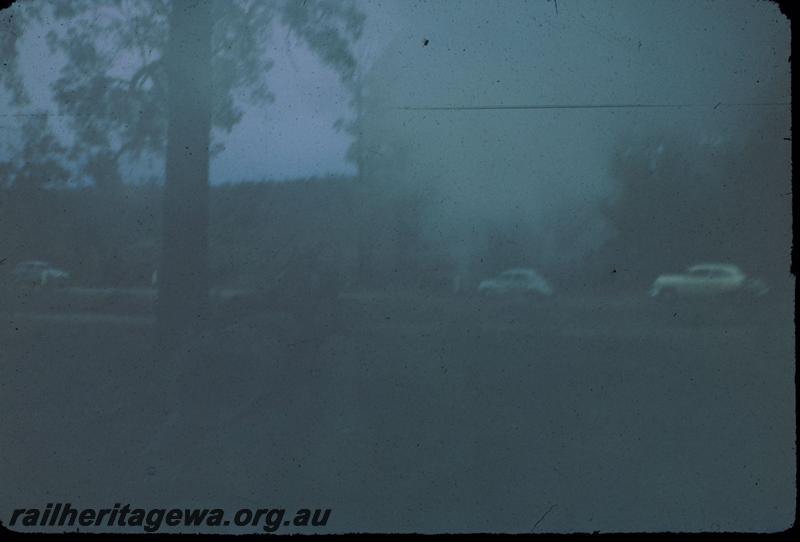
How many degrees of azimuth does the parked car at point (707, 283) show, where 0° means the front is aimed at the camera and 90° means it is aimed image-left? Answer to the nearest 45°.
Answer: approximately 90°
